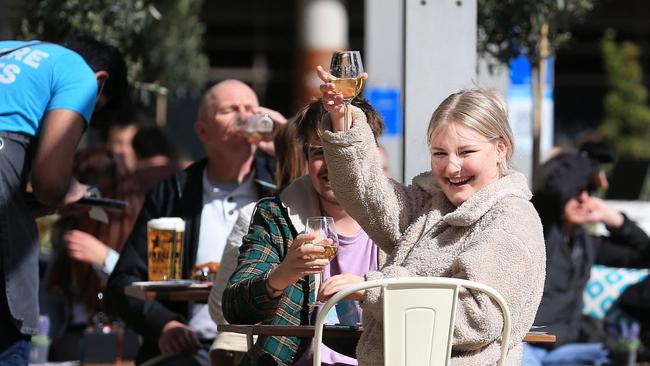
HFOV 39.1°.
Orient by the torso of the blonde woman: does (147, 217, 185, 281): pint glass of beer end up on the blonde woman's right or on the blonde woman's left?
on the blonde woman's right

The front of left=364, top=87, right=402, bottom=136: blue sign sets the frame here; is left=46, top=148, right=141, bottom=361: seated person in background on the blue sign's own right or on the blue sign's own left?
on the blue sign's own right

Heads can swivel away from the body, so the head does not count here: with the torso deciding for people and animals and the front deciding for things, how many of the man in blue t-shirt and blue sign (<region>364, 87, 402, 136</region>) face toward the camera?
1

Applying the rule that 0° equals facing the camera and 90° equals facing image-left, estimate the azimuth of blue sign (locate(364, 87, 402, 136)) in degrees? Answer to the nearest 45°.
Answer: approximately 0°

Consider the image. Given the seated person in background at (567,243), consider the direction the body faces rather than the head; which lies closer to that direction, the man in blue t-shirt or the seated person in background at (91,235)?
the man in blue t-shirt

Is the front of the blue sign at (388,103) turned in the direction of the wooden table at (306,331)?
yes
